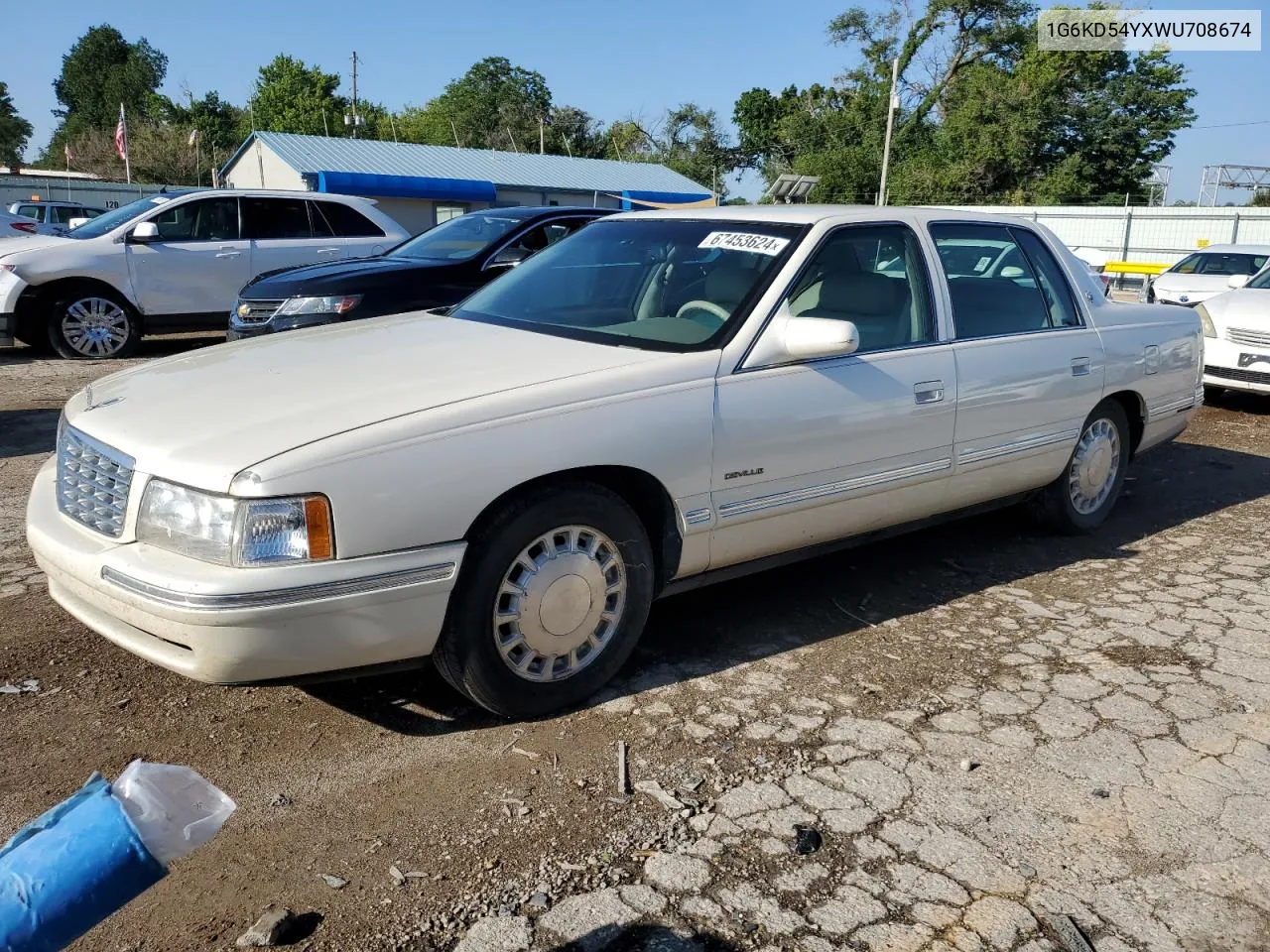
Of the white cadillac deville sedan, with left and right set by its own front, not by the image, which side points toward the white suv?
right

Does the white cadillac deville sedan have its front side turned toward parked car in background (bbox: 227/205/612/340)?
no

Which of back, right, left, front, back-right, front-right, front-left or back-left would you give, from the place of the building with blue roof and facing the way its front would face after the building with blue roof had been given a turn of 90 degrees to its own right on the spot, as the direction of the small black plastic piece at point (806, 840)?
front-left

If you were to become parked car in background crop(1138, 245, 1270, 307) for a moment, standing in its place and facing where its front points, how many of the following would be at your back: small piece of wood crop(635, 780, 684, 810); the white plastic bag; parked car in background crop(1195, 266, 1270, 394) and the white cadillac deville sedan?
0

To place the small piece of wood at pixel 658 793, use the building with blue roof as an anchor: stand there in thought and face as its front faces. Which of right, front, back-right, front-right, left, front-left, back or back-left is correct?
front-right

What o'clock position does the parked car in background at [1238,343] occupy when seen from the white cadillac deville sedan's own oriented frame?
The parked car in background is roughly at 6 o'clock from the white cadillac deville sedan.

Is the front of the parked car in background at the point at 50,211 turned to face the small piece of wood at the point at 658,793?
no

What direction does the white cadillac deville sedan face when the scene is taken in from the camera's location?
facing the viewer and to the left of the viewer

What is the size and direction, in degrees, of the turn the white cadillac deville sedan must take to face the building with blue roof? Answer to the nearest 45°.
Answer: approximately 135° to its right
